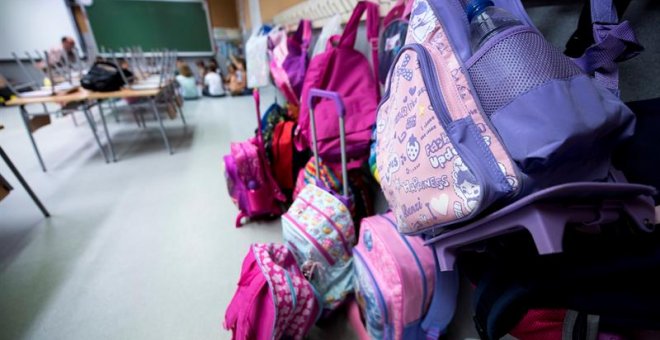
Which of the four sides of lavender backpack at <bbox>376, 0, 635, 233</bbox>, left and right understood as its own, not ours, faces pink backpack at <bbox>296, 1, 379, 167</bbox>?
right

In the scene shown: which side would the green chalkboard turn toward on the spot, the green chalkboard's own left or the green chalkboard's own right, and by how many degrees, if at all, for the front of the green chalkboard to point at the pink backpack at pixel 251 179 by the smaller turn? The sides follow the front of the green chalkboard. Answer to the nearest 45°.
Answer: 0° — it already faces it

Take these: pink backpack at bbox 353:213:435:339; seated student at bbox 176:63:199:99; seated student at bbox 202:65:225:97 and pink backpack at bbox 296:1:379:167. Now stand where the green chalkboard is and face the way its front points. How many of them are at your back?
0

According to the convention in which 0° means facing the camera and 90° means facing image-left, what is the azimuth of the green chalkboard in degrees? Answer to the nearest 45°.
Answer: approximately 0°

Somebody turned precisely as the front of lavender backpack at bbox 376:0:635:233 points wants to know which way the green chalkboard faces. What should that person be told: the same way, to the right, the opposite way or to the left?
to the left

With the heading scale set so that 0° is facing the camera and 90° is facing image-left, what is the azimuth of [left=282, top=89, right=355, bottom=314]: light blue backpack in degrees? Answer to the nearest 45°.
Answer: approximately 45°

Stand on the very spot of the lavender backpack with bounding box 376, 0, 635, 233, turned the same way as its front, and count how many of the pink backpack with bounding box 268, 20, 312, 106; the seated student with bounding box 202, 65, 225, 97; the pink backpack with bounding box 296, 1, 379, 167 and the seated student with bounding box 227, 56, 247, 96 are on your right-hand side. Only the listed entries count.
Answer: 4

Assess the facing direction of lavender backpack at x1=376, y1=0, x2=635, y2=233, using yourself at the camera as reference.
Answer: facing the viewer and to the left of the viewer

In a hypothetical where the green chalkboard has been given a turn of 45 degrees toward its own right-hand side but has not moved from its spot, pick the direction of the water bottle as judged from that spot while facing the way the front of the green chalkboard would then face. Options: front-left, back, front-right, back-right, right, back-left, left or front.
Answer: front-left

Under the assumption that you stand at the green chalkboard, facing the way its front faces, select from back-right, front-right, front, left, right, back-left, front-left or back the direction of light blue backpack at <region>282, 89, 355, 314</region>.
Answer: front

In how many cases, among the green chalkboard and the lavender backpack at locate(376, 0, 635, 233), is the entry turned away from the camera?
0

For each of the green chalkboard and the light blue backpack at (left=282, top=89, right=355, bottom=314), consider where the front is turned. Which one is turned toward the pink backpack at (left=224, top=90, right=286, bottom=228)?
the green chalkboard

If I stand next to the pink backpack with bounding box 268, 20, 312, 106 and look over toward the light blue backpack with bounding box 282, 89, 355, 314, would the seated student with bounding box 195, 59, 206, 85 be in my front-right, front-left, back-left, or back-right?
back-right

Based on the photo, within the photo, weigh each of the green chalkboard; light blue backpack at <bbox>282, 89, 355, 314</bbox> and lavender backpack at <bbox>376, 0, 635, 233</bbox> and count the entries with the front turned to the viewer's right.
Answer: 0

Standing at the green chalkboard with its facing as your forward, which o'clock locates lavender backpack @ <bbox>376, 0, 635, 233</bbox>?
The lavender backpack is roughly at 12 o'clock from the green chalkboard.

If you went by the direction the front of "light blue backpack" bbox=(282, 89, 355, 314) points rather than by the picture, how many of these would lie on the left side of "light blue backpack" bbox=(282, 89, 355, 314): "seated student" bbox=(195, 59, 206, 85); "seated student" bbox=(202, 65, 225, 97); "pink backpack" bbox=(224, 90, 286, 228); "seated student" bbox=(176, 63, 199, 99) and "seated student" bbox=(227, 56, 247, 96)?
0
